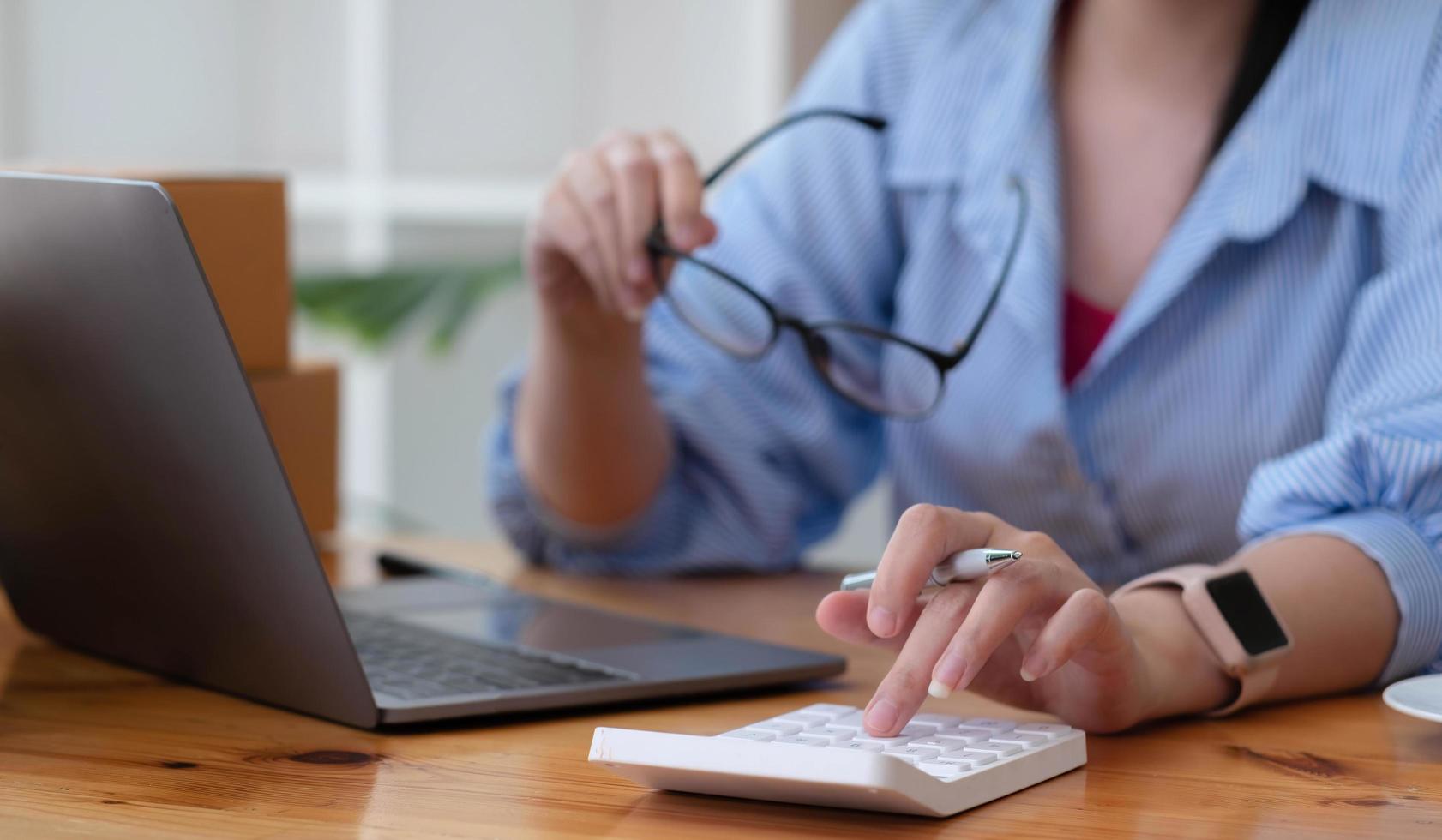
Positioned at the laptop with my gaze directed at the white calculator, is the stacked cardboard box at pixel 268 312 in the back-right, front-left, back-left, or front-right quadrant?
back-left

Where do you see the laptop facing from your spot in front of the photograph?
facing away from the viewer and to the right of the viewer

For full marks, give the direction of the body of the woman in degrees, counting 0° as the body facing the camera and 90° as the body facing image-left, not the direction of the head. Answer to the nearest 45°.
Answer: approximately 45°
